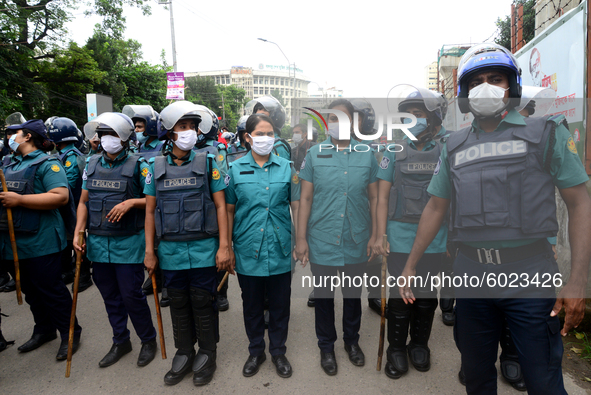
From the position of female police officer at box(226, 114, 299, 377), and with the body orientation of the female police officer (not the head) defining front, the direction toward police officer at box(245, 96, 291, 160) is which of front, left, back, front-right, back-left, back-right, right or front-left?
back

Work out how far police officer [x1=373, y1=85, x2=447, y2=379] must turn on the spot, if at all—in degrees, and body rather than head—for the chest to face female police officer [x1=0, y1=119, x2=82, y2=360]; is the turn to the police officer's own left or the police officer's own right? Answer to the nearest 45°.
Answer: approximately 90° to the police officer's own right

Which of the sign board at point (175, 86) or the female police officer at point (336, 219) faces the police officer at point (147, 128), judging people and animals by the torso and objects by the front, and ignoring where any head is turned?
the sign board

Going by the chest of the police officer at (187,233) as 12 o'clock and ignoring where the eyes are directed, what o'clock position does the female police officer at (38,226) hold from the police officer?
The female police officer is roughly at 4 o'clock from the police officer.

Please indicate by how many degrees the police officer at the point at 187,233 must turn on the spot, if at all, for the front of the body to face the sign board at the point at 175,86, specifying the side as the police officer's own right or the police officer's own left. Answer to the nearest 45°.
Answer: approximately 180°

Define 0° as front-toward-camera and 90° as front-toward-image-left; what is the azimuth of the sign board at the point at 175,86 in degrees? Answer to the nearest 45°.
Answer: approximately 0°

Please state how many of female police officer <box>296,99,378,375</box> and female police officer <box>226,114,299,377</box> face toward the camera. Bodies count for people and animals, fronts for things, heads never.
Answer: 2

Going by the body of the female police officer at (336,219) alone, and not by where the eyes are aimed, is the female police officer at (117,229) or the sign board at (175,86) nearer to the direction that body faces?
the female police officer

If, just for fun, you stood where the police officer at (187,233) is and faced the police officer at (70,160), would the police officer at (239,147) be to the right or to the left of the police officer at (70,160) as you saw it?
right

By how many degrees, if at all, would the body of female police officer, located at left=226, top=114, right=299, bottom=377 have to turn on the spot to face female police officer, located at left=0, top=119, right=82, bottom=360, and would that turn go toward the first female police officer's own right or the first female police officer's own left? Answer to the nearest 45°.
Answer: approximately 90° to the first female police officer's own right

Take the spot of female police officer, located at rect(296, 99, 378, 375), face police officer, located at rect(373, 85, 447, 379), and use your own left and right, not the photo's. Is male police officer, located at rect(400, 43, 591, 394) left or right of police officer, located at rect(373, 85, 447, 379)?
right
